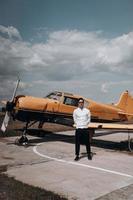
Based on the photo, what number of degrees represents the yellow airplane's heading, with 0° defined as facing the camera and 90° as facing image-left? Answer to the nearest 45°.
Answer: approximately 45°
